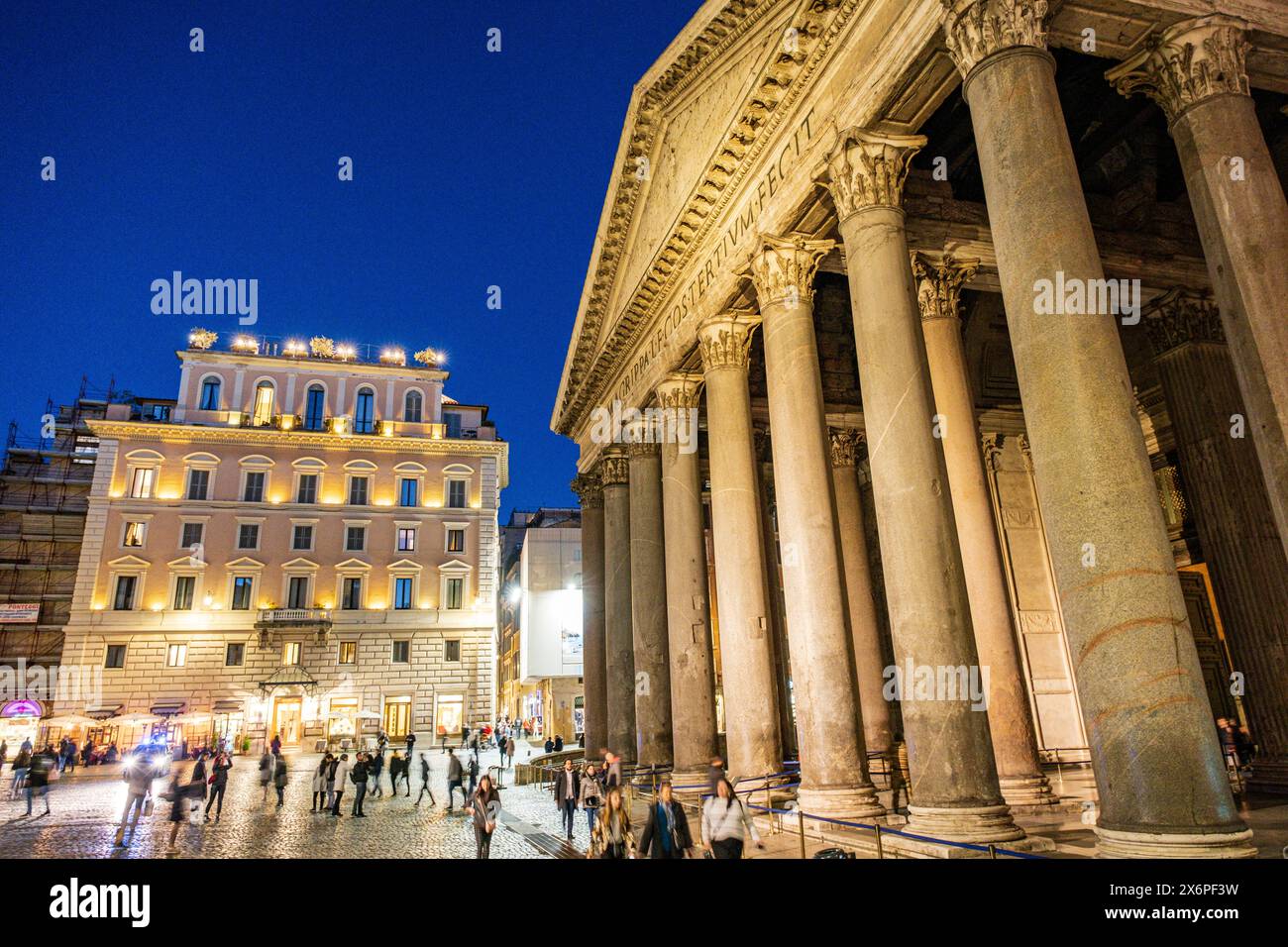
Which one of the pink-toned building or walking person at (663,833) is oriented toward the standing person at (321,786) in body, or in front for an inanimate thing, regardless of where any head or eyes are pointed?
the pink-toned building

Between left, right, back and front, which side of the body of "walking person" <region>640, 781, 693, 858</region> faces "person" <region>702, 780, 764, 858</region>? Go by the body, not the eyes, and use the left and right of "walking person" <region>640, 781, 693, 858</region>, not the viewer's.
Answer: left

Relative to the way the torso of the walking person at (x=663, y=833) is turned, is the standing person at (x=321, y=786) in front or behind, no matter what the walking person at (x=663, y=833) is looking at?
behind

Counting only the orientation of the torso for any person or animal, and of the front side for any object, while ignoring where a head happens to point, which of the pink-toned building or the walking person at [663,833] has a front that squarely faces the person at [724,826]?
the pink-toned building

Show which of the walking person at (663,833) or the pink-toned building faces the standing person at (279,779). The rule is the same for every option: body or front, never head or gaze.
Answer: the pink-toned building

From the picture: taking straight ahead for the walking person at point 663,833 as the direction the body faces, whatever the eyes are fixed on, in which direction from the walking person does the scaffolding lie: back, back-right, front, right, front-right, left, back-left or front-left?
back-right

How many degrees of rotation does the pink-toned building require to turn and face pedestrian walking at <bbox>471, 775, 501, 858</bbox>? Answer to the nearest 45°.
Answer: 0° — it already faces them

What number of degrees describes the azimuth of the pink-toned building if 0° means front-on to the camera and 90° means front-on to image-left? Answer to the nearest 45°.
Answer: approximately 0°

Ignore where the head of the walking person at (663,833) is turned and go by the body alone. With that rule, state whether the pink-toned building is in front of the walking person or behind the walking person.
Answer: behind

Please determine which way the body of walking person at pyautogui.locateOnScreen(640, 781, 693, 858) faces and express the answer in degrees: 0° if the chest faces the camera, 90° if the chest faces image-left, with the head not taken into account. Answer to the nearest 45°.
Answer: approximately 0°

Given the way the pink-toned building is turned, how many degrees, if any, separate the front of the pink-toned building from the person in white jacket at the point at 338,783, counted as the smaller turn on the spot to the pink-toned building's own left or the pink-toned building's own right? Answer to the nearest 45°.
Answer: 0° — it already faces them

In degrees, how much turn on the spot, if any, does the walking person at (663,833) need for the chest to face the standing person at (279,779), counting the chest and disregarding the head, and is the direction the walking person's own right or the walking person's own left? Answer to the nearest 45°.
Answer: approximately 135° to the walking person's own right

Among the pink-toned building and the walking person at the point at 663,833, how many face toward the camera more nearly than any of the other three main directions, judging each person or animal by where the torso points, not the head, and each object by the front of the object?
2
